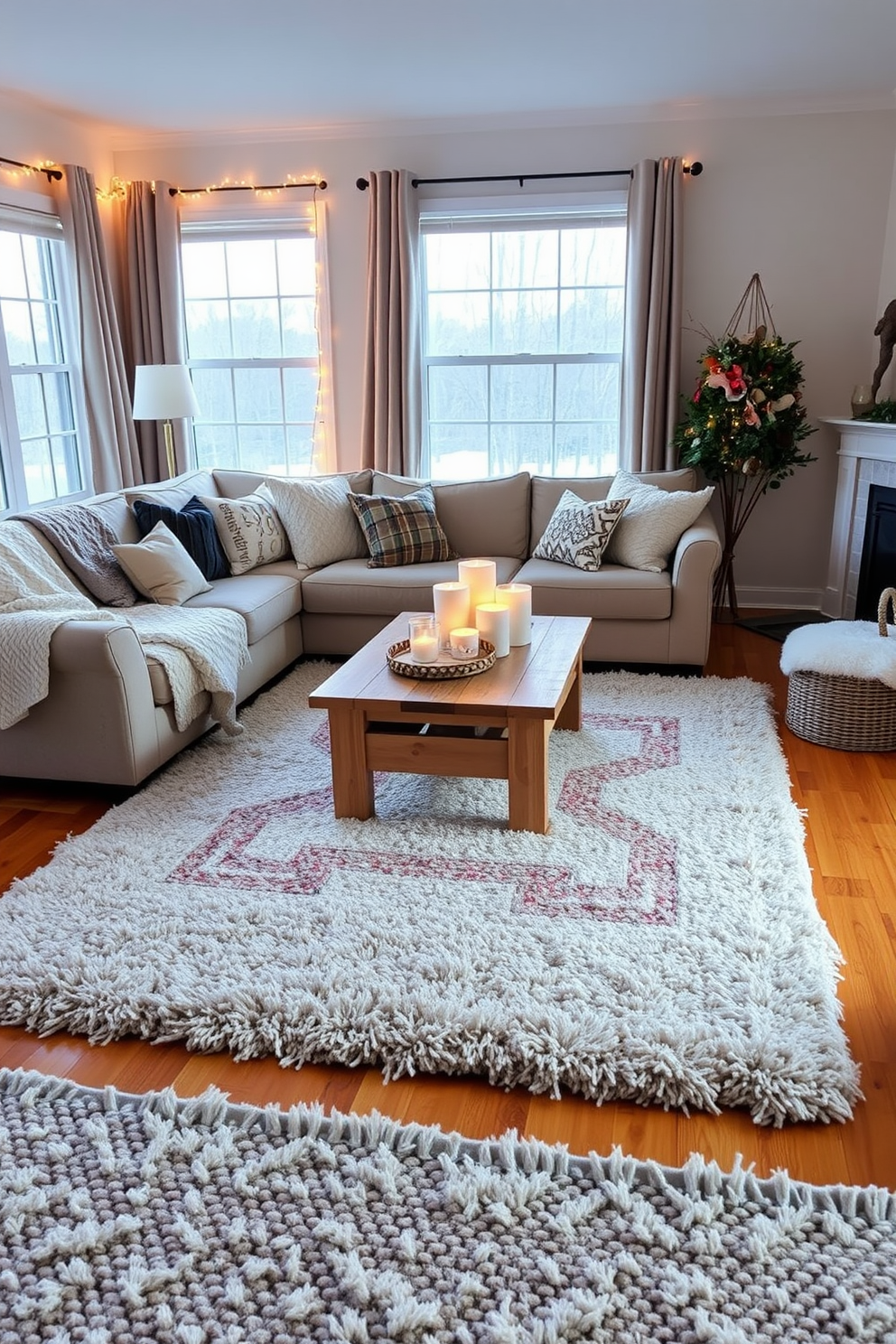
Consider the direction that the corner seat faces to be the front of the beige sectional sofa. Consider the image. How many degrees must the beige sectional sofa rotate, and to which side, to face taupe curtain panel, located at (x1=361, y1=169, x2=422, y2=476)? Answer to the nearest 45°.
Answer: approximately 135° to its left

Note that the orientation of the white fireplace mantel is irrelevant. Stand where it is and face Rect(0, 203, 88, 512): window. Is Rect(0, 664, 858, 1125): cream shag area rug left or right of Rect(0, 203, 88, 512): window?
left

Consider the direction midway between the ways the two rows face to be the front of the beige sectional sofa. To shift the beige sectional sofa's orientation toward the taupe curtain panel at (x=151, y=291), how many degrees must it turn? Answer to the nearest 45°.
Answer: approximately 180°

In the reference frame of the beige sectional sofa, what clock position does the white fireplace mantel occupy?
The white fireplace mantel is roughly at 10 o'clock from the beige sectional sofa.

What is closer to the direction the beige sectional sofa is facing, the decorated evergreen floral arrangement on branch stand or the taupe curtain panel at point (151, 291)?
the decorated evergreen floral arrangement on branch stand

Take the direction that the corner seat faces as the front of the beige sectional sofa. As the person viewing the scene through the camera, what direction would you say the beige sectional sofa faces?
facing the viewer and to the right of the viewer

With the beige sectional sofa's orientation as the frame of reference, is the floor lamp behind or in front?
behind
